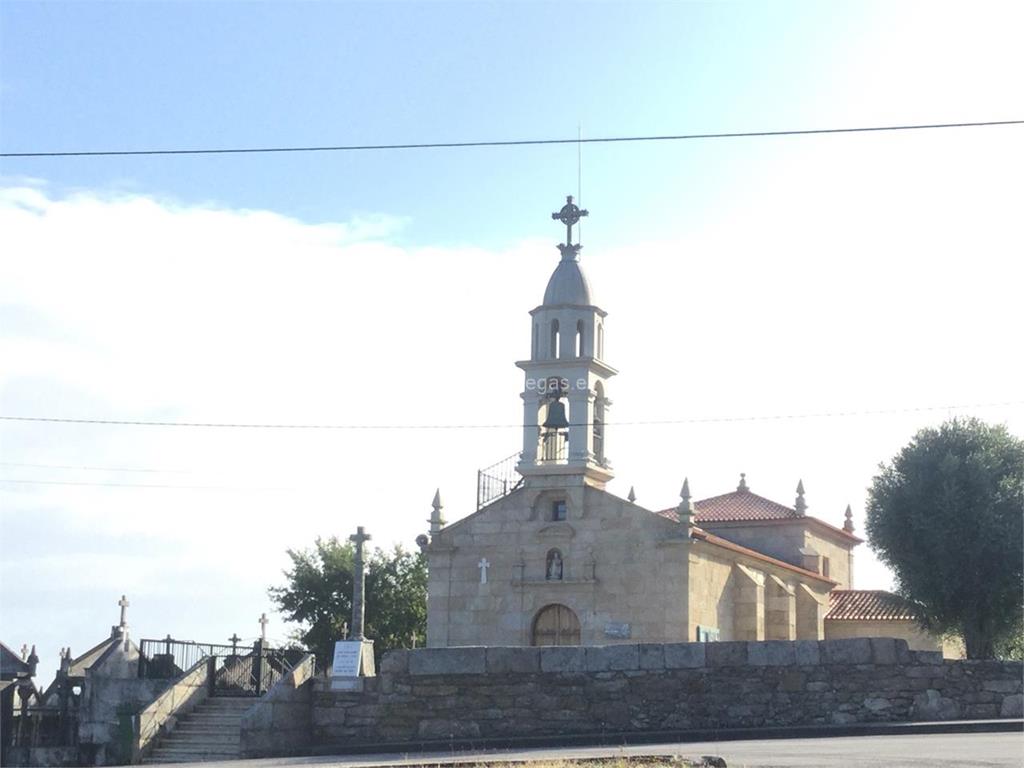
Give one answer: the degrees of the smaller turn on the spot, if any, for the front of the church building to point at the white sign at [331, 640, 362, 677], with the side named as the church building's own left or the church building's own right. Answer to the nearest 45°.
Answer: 0° — it already faces it

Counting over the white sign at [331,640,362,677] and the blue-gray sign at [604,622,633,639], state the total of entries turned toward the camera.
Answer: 2

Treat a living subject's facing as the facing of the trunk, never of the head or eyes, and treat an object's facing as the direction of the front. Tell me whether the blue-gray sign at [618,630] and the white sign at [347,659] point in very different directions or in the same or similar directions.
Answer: same or similar directions

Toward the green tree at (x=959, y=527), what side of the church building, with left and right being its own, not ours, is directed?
left

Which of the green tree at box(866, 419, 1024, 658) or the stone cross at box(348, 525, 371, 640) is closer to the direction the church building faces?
the stone cross

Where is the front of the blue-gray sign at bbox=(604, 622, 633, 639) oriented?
toward the camera

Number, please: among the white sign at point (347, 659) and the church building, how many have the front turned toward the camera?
2

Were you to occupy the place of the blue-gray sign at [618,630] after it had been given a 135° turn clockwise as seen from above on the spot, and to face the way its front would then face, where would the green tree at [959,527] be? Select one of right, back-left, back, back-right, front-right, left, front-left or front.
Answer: back-right

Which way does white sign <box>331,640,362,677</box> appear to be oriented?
toward the camera

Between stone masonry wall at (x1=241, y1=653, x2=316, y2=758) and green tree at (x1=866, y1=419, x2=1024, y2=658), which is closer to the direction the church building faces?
the stone masonry wall

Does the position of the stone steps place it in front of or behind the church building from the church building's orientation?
in front

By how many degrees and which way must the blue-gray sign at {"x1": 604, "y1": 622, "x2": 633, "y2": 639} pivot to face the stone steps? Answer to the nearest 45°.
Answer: approximately 45° to its right
